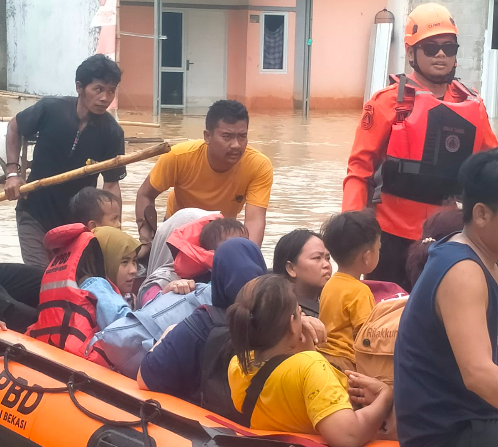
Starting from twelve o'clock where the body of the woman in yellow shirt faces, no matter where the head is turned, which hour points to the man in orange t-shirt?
The man in orange t-shirt is roughly at 10 o'clock from the woman in yellow shirt.

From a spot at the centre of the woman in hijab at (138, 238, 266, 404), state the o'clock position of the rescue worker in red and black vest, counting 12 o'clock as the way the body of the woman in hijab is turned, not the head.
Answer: The rescue worker in red and black vest is roughly at 12 o'clock from the woman in hijab.

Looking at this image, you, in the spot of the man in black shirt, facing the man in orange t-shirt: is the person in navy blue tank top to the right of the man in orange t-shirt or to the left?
right

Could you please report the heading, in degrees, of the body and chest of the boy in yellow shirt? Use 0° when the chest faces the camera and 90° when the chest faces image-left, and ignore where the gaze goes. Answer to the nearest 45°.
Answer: approximately 225°

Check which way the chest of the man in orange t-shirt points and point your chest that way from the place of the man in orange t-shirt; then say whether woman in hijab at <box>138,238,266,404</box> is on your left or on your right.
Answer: on your right

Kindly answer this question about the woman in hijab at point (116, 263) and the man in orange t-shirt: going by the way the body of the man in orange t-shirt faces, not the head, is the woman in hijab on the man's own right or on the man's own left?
on the man's own right

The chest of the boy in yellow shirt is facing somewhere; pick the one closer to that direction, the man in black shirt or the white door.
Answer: the white door

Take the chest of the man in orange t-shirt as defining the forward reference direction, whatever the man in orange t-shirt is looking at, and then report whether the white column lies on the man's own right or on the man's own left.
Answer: on the man's own left

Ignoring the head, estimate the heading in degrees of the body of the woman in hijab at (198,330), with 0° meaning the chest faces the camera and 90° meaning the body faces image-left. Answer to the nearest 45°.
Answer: approximately 225°

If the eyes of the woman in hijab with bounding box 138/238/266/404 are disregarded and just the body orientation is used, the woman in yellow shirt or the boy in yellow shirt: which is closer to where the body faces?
the boy in yellow shirt

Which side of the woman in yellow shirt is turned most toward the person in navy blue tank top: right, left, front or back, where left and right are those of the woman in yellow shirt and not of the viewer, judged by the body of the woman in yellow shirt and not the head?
right
